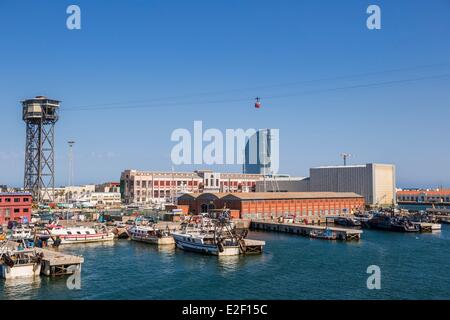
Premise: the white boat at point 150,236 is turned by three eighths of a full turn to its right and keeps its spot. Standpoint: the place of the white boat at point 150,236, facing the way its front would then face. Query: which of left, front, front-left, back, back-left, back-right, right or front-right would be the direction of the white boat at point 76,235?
back

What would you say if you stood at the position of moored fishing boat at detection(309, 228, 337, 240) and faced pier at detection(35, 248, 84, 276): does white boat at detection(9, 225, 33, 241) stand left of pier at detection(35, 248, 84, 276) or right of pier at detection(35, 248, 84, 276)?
right

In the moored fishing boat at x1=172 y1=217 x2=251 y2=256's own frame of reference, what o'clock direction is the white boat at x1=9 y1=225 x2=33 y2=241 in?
The white boat is roughly at 11 o'clock from the moored fishing boat.

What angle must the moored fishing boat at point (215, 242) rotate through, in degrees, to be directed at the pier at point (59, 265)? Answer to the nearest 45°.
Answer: approximately 90° to its left

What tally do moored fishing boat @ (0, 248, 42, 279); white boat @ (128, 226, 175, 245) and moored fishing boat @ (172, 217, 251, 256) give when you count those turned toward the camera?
0

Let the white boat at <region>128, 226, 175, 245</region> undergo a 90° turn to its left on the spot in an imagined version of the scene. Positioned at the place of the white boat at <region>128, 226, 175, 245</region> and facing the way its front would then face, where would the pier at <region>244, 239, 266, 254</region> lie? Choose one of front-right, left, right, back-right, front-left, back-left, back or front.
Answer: left

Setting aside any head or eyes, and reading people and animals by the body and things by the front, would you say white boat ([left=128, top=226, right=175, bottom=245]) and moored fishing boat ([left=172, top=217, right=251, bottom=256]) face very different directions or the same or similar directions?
same or similar directions

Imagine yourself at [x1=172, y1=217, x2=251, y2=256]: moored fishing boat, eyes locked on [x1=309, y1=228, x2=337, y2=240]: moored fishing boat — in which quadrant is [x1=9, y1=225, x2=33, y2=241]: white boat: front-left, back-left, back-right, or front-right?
back-left

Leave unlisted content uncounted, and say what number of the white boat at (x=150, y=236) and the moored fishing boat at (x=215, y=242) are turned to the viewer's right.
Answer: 0

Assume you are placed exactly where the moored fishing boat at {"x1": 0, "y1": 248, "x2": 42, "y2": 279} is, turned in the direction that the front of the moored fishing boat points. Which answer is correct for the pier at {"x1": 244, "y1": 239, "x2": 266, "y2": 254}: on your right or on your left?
on your right

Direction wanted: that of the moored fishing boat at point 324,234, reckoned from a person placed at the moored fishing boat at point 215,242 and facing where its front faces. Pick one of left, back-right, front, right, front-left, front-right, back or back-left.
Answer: right

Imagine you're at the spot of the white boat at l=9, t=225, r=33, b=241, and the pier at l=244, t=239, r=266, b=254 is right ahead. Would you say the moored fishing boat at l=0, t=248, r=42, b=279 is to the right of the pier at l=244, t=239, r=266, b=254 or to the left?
right

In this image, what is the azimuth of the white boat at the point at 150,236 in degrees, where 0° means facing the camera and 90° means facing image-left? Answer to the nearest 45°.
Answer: approximately 135°

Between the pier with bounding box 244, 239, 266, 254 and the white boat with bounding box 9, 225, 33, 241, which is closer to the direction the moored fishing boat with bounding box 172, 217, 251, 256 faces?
the white boat

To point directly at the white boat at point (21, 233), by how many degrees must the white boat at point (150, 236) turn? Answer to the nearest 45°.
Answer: approximately 45° to its left

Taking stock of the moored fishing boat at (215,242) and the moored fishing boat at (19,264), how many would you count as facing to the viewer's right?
0

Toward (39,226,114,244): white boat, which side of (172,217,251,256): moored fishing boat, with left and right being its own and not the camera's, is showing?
front
